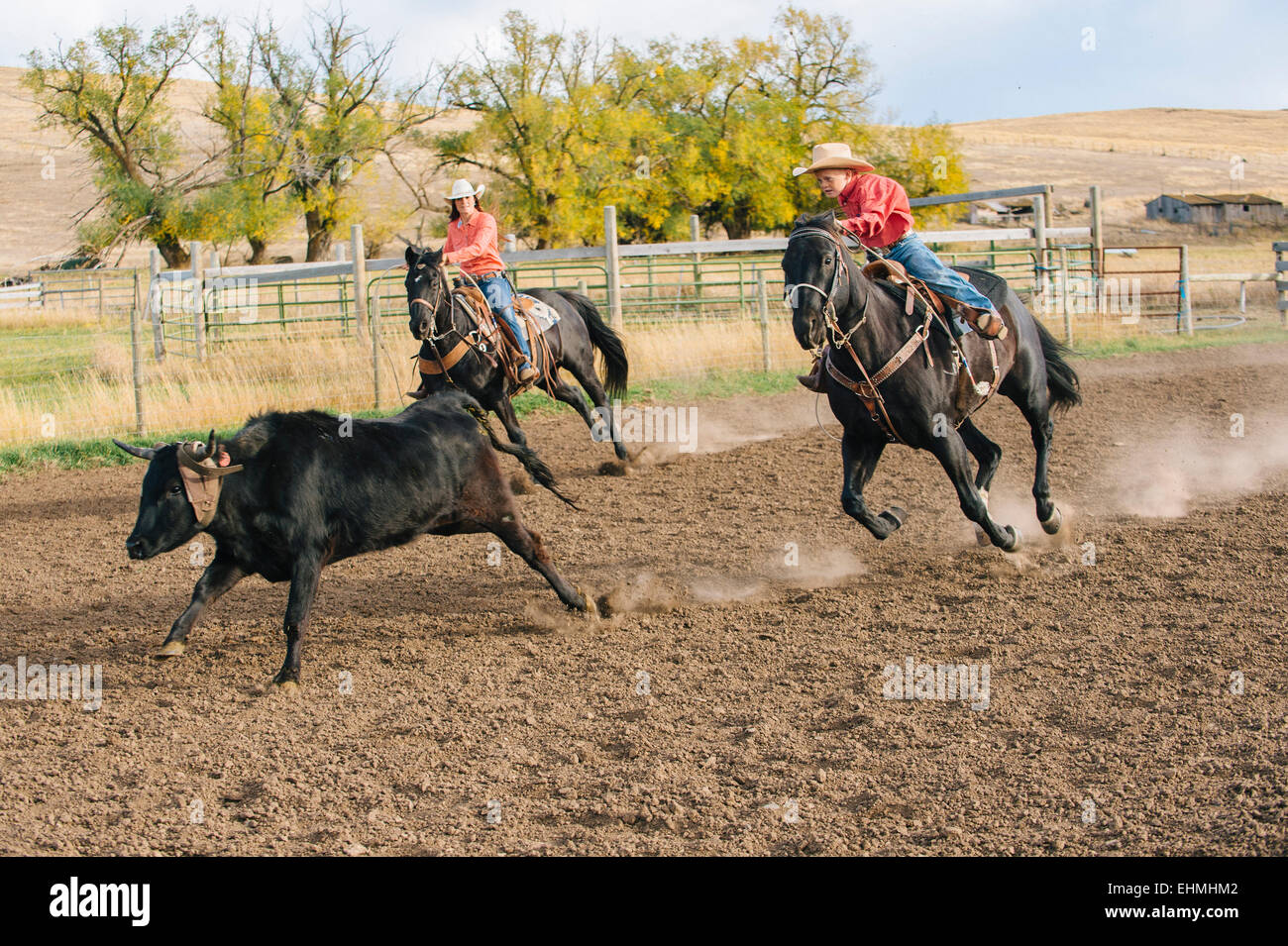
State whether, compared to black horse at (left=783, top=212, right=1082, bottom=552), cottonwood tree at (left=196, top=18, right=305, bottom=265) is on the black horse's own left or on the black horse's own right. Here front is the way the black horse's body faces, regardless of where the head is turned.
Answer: on the black horse's own right

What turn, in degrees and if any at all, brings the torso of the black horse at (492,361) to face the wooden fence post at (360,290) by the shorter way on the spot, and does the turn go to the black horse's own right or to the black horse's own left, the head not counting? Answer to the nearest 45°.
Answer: approximately 135° to the black horse's own right

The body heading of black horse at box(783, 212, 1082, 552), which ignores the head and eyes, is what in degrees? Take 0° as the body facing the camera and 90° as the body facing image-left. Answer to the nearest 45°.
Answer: approximately 45°

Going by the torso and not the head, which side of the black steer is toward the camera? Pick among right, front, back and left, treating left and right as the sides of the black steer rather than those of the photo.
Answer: left

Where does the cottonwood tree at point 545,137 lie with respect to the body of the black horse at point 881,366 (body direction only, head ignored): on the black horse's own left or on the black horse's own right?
on the black horse's own right

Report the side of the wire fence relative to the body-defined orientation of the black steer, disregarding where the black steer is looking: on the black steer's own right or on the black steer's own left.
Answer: on the black steer's own right
